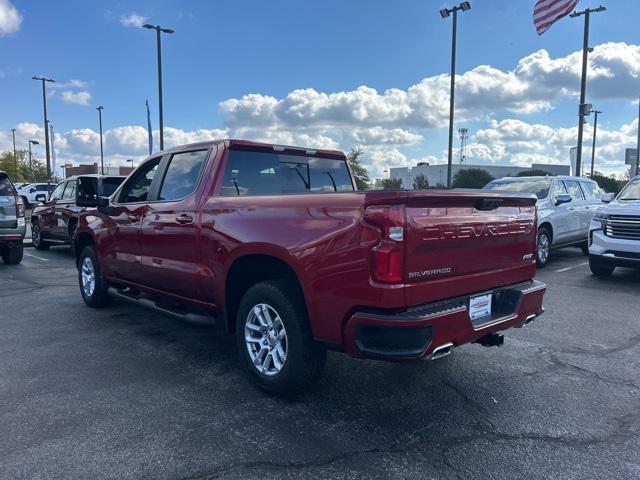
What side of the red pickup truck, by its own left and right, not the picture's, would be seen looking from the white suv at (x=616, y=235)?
right

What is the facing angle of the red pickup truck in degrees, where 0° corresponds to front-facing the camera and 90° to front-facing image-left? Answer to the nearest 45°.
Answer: approximately 135°

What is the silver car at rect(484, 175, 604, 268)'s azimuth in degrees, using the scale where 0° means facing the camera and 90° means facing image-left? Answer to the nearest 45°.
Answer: approximately 45°

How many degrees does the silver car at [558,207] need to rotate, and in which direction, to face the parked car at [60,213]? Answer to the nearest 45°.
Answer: approximately 45° to its right

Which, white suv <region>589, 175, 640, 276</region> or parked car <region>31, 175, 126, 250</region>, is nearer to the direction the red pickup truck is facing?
the parked car

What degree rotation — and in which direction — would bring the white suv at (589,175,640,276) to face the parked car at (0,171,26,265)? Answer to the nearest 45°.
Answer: approximately 45° to its right

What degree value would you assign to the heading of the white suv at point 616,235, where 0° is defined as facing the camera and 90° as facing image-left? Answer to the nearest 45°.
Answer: approximately 45°

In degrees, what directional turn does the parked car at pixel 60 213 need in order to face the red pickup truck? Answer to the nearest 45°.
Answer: approximately 135° to its left

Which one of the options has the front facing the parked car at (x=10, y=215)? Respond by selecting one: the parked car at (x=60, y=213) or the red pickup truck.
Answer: the red pickup truck

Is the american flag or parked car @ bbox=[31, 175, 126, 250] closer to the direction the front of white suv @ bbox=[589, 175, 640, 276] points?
the parked car
